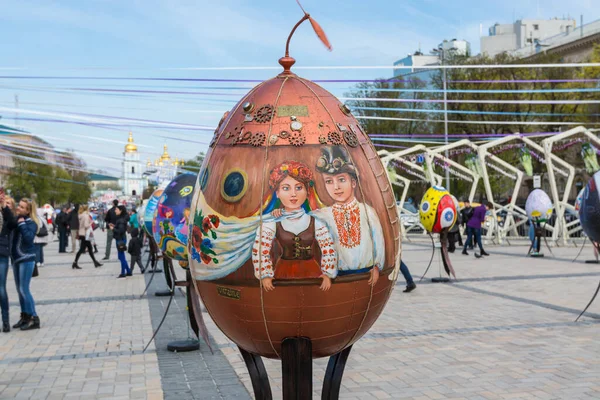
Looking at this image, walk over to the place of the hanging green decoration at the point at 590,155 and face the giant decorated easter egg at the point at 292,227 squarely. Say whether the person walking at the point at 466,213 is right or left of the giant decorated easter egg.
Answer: right

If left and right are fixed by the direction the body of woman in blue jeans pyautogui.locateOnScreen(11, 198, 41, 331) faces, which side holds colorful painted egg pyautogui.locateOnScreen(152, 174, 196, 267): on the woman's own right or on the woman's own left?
on the woman's own left
